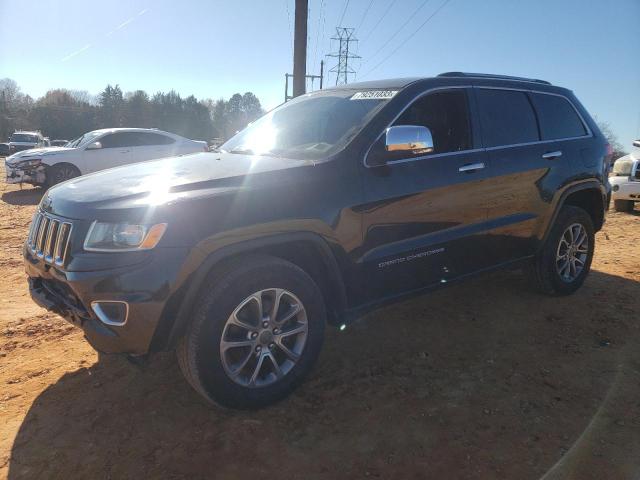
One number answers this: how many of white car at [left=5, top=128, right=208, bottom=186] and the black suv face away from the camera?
0

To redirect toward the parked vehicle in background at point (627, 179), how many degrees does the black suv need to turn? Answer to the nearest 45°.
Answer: approximately 180°

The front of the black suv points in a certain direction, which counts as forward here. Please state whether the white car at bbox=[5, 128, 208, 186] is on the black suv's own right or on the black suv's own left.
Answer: on the black suv's own right

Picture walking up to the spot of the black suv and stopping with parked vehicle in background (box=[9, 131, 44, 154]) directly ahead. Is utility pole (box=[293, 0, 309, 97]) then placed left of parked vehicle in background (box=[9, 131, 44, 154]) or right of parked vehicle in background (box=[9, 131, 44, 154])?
right

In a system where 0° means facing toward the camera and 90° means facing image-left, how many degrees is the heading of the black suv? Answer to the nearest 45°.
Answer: approximately 45°

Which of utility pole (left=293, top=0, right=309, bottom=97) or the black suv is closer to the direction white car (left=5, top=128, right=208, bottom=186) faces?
the black suv

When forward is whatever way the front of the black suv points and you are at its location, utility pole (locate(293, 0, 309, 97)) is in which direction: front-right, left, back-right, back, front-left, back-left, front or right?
back-right

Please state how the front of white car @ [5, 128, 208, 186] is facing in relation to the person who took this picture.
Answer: facing the viewer and to the left of the viewer
